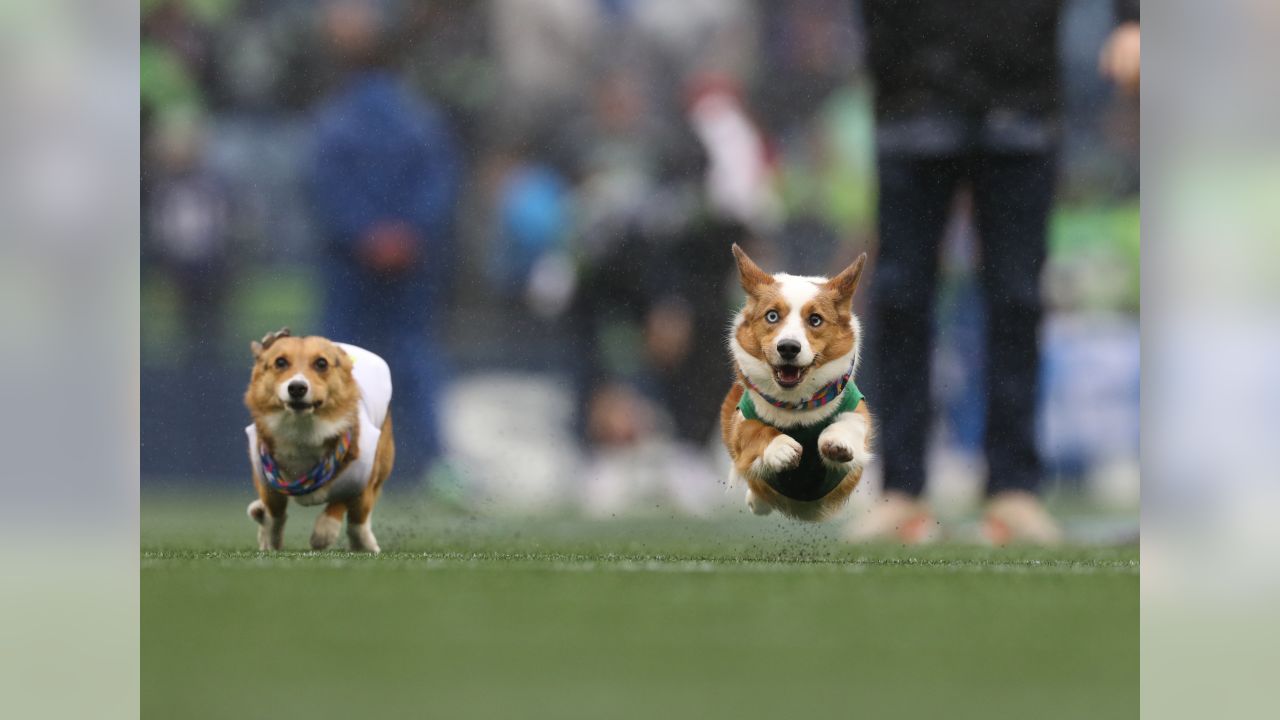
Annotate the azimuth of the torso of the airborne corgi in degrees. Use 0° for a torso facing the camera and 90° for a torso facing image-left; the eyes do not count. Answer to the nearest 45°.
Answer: approximately 0°

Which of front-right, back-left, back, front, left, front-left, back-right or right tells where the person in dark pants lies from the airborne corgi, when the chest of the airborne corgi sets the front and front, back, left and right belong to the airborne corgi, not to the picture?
back-left

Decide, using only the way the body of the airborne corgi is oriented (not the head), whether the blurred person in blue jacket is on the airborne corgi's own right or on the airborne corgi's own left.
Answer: on the airborne corgi's own right
